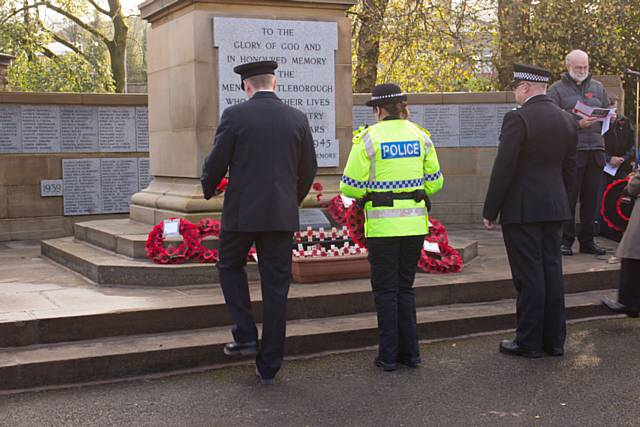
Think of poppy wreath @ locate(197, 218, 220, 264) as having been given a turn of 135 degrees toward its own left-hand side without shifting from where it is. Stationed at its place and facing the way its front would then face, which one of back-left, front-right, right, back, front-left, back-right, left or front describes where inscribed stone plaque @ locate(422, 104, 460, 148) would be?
front

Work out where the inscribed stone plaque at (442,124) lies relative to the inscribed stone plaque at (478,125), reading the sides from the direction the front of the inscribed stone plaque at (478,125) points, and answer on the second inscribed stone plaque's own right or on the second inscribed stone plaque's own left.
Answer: on the second inscribed stone plaque's own right

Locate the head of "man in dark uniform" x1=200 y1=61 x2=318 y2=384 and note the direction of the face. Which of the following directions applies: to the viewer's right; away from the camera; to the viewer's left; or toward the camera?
away from the camera

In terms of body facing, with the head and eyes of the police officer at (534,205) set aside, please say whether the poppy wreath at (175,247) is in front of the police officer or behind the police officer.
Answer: in front

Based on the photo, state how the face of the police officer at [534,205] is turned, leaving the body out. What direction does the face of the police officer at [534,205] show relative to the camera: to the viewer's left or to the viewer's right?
to the viewer's left

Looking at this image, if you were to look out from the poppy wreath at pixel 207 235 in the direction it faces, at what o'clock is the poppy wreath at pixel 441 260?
the poppy wreath at pixel 441 260 is roughly at 9 o'clock from the poppy wreath at pixel 207 235.

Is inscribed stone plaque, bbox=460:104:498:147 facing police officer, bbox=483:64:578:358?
yes

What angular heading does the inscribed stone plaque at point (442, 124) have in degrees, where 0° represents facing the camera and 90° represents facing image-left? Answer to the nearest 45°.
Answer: approximately 0°
